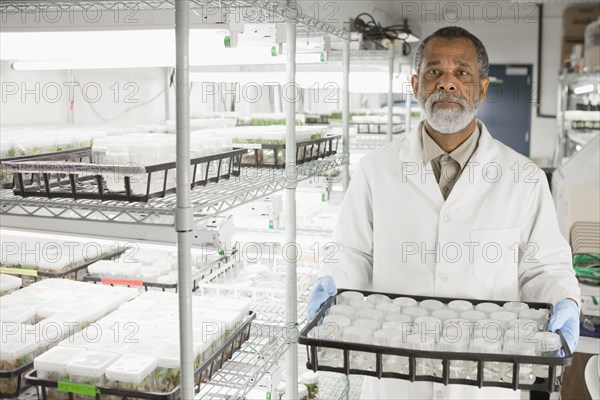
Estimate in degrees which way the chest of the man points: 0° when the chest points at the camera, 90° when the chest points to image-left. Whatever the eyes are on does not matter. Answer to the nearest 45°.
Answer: approximately 0°

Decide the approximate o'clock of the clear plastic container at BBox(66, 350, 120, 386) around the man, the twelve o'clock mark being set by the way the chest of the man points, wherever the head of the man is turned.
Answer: The clear plastic container is roughly at 2 o'clock from the man.

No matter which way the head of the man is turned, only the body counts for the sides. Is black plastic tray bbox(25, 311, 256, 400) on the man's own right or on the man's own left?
on the man's own right
